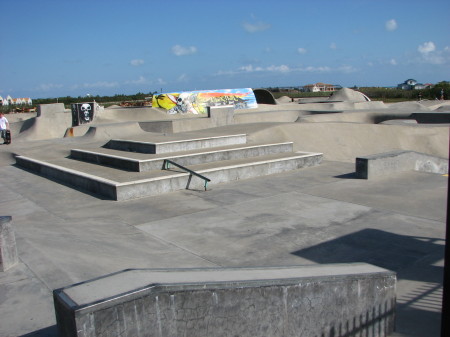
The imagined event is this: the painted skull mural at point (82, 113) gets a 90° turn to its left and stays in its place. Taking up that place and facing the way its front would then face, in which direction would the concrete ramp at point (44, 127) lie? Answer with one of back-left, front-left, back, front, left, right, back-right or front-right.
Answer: back

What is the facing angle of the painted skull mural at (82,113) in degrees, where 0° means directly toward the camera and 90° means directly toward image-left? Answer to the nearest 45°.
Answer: approximately 0°

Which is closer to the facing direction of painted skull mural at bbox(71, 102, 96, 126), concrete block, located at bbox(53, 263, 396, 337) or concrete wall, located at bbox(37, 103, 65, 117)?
the concrete block

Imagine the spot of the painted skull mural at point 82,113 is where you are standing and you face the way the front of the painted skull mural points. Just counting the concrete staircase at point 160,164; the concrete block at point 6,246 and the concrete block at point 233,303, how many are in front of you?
3

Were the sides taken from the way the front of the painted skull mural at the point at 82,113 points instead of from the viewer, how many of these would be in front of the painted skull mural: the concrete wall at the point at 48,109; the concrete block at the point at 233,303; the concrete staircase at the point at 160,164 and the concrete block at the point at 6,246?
3

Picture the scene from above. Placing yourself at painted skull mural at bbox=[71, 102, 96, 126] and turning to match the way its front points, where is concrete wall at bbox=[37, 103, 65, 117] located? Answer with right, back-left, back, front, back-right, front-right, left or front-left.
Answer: back-right

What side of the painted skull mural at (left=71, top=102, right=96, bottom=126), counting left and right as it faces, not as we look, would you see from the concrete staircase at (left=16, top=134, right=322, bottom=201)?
front

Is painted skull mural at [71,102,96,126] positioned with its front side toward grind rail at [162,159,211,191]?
yes

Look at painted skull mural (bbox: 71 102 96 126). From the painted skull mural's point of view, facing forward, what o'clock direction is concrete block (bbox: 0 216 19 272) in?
The concrete block is roughly at 12 o'clock from the painted skull mural.

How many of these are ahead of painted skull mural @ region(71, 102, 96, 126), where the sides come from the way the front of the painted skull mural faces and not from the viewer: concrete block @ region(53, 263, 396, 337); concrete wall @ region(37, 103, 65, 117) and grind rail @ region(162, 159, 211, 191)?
2

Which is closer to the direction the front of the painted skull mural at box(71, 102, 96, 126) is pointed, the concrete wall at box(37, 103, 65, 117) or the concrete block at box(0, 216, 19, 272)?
the concrete block

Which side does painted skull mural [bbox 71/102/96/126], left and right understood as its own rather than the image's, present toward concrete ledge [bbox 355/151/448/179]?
front
